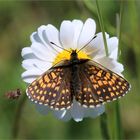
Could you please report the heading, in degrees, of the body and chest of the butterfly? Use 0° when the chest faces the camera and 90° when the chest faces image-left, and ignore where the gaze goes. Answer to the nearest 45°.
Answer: approximately 180°
